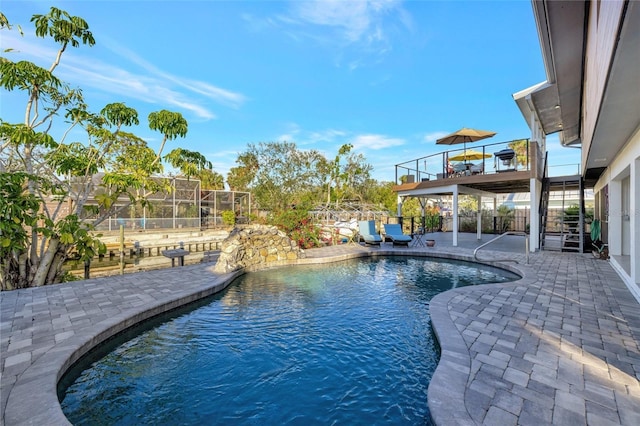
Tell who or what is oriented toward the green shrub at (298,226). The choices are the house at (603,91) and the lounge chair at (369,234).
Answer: the house

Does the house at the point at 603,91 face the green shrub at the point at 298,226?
yes

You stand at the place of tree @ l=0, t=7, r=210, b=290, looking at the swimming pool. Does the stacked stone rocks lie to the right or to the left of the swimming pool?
left

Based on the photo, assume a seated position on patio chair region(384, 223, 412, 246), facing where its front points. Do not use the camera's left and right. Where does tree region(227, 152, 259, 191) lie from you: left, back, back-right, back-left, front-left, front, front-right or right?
back

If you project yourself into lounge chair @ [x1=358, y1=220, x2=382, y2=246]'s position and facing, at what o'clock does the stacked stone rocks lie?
The stacked stone rocks is roughly at 3 o'clock from the lounge chair.

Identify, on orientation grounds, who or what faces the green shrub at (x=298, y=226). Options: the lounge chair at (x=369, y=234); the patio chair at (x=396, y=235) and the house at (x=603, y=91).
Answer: the house

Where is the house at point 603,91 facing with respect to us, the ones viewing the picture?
facing to the left of the viewer

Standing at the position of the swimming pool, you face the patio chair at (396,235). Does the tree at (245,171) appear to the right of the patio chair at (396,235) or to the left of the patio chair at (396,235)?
left

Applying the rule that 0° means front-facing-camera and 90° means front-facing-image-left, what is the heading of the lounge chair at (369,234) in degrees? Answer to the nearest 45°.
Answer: approximately 315°

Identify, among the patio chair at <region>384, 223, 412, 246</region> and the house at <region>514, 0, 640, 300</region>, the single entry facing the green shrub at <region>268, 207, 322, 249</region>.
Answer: the house

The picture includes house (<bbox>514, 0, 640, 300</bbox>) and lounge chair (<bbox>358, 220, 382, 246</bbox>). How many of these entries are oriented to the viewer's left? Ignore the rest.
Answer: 1
